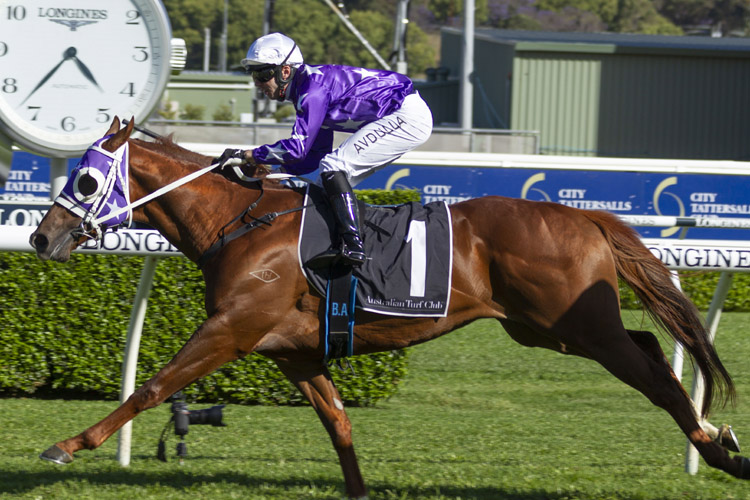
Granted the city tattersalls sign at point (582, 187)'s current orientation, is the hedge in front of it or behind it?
in front

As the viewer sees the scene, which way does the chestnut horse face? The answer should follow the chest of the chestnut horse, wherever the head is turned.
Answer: to the viewer's left

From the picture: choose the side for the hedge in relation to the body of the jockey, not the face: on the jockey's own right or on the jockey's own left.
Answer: on the jockey's own right

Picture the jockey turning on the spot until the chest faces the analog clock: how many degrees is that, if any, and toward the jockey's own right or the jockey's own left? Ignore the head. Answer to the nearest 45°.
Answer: approximately 45° to the jockey's own right

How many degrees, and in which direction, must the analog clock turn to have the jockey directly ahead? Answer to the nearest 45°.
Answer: approximately 45° to its left

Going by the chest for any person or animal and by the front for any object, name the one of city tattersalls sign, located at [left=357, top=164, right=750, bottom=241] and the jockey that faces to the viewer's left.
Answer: the jockey

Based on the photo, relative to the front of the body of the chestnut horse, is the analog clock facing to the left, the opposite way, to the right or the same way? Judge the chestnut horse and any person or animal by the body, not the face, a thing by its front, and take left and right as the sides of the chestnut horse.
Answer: to the left

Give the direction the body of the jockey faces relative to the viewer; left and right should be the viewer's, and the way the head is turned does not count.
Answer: facing to the left of the viewer

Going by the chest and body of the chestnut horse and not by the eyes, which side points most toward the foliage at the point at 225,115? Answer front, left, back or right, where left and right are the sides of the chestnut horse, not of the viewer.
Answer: right

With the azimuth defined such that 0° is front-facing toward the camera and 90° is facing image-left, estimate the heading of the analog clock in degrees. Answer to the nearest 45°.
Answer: approximately 0°

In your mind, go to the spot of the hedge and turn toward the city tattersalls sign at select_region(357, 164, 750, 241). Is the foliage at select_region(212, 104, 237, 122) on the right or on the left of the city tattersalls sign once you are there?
left
